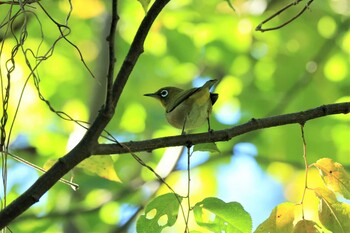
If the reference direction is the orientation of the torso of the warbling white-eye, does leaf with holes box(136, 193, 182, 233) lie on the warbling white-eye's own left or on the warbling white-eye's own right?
on the warbling white-eye's own left

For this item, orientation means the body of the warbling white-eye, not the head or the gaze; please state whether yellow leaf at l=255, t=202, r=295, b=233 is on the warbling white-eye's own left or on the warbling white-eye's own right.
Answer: on the warbling white-eye's own left

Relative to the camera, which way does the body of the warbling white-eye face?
to the viewer's left

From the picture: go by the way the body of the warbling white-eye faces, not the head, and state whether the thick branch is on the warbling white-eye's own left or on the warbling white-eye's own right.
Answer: on the warbling white-eye's own left

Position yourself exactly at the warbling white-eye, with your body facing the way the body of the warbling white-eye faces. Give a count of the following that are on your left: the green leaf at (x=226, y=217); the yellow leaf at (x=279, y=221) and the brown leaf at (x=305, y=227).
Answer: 3

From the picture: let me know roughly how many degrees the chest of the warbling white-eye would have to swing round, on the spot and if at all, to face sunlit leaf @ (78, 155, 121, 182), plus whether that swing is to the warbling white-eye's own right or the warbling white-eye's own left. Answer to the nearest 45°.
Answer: approximately 45° to the warbling white-eye's own left
